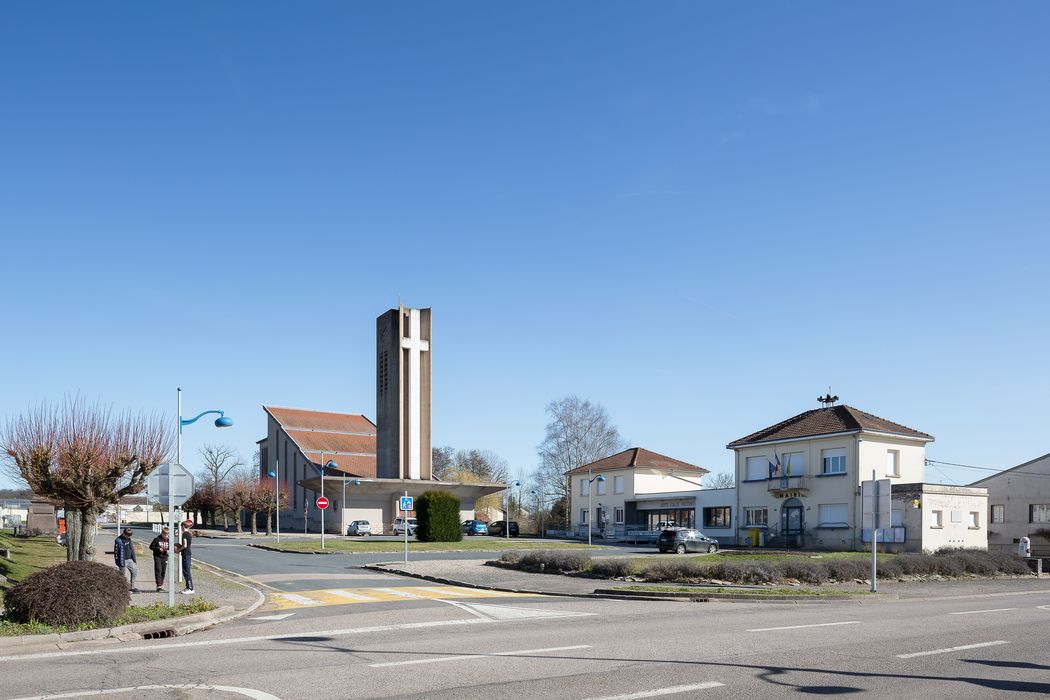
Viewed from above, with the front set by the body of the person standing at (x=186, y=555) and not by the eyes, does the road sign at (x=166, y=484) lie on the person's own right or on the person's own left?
on the person's own left

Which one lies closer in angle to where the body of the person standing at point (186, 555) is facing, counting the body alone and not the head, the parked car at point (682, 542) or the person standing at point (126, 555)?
the person standing

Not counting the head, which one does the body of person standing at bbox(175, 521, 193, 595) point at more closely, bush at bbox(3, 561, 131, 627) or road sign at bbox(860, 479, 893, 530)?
the bush

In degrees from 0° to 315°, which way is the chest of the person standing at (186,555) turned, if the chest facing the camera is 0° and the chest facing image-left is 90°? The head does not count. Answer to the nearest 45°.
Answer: approximately 90°

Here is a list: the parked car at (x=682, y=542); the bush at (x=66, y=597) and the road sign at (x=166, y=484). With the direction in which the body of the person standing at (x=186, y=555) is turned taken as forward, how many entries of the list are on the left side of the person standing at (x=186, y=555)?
2
